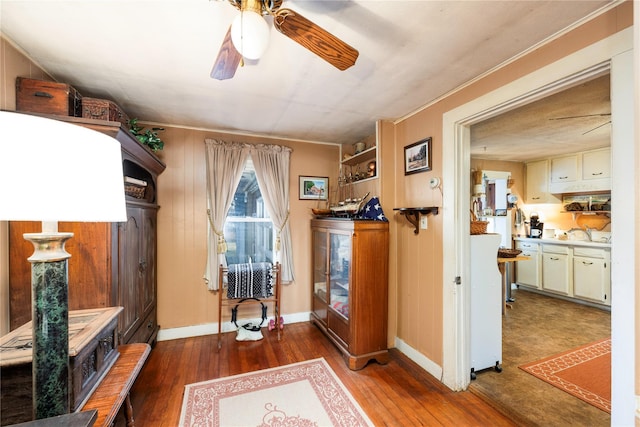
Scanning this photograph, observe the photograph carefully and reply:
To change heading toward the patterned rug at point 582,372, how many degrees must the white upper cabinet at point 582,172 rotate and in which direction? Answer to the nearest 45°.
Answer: approximately 45° to its left

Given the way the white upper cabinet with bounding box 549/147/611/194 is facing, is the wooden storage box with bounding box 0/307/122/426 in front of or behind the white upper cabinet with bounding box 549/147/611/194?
in front

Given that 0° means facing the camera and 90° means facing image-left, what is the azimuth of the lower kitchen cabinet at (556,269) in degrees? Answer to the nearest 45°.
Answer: approximately 45°

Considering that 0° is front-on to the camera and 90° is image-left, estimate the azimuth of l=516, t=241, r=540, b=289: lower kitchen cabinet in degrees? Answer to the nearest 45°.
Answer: approximately 45°

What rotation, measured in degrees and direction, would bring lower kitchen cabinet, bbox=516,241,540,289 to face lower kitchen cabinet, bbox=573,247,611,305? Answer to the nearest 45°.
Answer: approximately 90° to its left

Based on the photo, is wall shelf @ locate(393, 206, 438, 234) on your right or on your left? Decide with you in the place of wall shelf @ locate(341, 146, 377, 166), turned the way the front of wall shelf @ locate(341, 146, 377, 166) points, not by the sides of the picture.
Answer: on your left

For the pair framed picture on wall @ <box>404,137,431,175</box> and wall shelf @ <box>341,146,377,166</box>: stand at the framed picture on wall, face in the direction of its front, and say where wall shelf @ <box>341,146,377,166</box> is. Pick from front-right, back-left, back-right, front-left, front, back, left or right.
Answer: right
